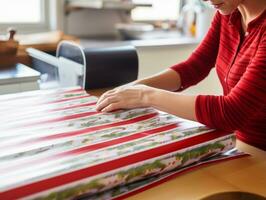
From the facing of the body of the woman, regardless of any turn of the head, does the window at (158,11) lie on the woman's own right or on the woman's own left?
on the woman's own right

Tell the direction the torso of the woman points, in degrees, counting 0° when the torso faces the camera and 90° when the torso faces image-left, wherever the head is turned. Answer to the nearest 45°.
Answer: approximately 45°
